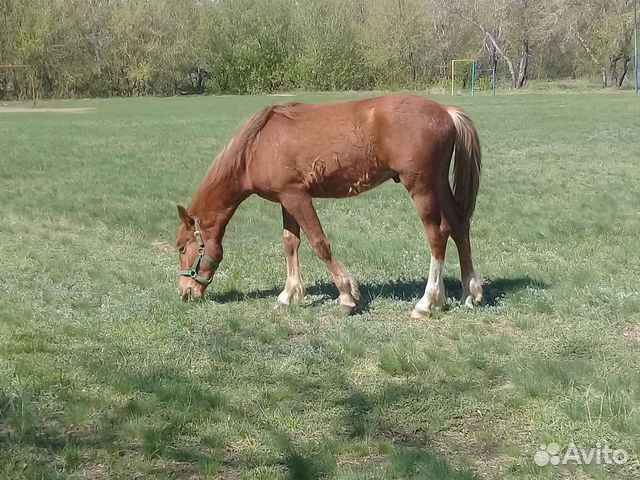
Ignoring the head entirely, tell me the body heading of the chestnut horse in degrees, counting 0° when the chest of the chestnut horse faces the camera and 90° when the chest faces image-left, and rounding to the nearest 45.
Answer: approximately 90°
